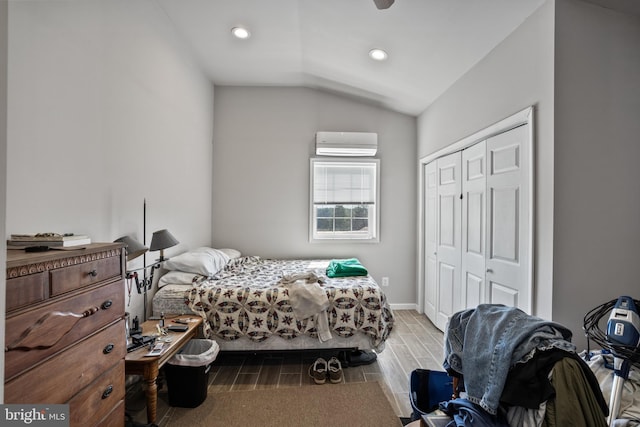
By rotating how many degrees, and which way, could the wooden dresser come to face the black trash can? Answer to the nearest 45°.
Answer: approximately 90° to its left

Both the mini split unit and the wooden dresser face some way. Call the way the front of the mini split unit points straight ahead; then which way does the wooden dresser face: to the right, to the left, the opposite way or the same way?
to the left

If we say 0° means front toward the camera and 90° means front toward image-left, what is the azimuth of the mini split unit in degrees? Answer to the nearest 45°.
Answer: approximately 0°

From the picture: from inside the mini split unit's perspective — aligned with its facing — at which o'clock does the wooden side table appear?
The wooden side table is roughly at 1 o'clock from the mini split unit.

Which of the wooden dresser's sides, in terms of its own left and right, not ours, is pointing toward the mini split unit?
left
